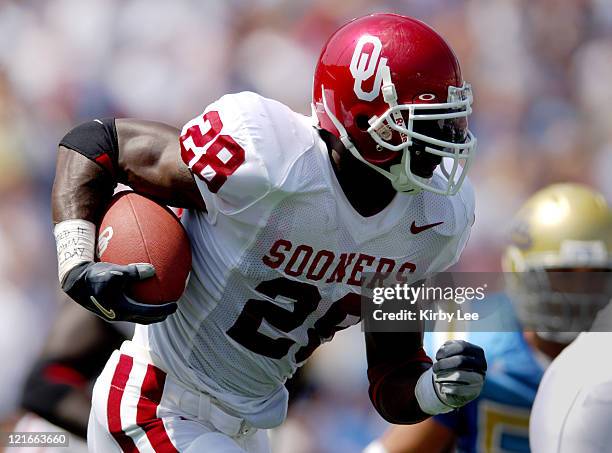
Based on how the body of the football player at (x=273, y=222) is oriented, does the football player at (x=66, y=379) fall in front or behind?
behind

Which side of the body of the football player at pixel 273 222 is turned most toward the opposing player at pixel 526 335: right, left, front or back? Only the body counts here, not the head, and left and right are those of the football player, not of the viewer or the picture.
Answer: left

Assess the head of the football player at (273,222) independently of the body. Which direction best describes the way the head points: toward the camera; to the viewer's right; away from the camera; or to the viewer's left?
to the viewer's right
